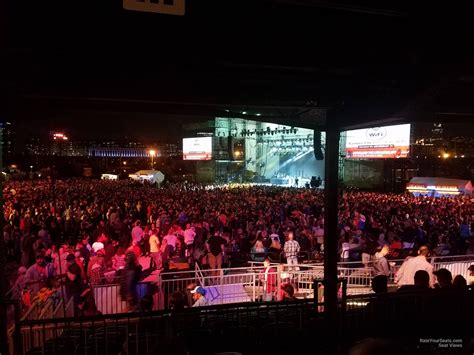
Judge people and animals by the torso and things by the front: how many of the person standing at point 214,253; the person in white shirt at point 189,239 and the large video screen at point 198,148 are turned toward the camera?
1

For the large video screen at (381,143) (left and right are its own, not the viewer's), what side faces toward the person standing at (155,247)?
front

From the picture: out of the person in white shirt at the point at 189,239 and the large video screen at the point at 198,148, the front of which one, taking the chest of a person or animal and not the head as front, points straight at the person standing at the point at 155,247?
the large video screen

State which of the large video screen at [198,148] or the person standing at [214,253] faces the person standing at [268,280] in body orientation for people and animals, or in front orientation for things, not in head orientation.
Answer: the large video screen

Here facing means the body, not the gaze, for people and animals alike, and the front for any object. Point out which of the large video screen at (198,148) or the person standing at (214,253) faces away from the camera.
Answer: the person standing

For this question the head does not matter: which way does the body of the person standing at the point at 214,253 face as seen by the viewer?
away from the camera

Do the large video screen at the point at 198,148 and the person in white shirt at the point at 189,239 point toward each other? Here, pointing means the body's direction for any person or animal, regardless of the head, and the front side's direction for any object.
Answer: yes

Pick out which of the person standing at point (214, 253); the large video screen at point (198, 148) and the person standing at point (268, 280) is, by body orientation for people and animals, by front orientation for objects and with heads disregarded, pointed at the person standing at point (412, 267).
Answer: the large video screen

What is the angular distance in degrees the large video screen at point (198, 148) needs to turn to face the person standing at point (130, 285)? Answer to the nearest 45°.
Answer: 0° — it already faces them

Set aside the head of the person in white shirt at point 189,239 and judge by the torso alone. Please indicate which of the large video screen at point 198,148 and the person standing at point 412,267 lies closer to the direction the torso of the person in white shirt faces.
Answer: the large video screen

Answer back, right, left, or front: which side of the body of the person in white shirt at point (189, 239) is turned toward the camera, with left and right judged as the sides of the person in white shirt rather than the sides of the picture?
back

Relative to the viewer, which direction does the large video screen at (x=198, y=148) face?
toward the camera
